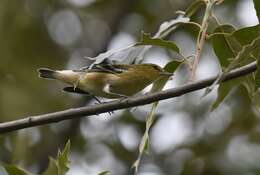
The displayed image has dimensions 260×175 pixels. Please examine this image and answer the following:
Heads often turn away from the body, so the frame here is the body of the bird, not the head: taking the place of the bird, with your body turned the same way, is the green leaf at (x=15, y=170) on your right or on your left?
on your right

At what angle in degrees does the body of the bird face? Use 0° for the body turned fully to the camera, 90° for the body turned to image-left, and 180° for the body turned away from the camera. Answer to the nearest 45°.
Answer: approximately 270°

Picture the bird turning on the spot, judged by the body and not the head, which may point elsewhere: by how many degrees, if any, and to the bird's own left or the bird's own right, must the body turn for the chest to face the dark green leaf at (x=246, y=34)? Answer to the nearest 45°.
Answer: approximately 45° to the bird's own right

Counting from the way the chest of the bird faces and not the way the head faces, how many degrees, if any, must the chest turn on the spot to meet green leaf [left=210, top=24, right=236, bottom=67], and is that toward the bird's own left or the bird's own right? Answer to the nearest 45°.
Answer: approximately 45° to the bird's own right

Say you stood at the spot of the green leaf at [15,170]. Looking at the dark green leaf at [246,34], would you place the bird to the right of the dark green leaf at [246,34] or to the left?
left
